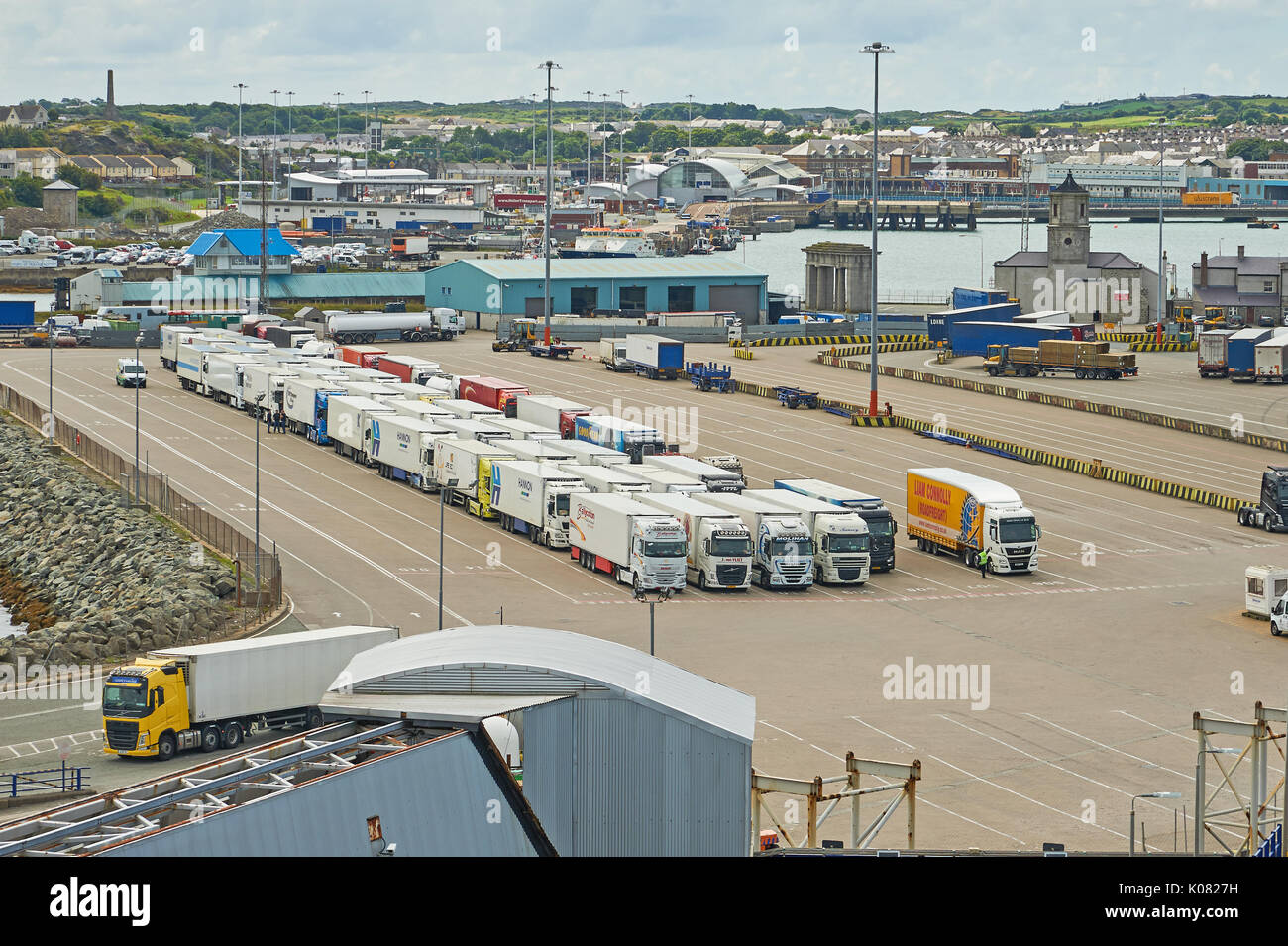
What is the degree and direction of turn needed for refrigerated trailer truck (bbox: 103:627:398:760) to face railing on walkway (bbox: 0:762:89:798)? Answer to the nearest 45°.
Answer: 0° — it already faces it

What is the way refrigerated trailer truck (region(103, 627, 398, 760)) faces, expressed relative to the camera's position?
facing the viewer and to the left of the viewer
